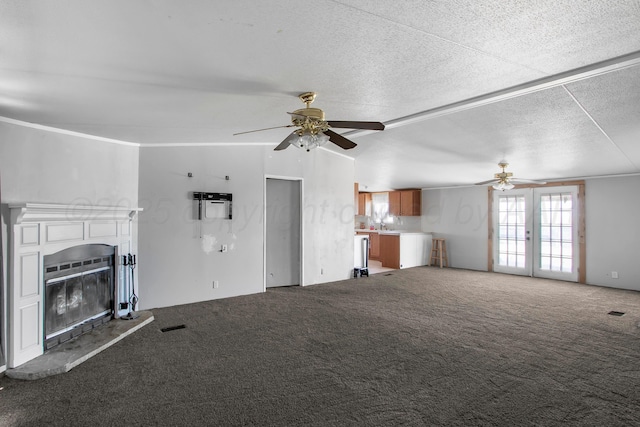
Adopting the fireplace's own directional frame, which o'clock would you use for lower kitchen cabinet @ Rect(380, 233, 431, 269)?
The lower kitchen cabinet is roughly at 10 o'clock from the fireplace.

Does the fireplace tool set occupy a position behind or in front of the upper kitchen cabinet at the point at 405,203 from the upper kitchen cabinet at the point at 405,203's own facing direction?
in front

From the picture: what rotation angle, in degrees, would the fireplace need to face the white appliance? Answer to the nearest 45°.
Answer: approximately 45° to its left

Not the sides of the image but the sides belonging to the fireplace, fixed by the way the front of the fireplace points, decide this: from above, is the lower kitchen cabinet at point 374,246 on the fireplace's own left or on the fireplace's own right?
on the fireplace's own left

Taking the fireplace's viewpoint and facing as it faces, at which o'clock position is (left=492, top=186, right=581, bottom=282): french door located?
The french door is roughly at 11 o'clock from the fireplace.

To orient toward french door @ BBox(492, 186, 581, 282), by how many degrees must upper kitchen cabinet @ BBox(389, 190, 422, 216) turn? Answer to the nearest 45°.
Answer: approximately 90° to its left
